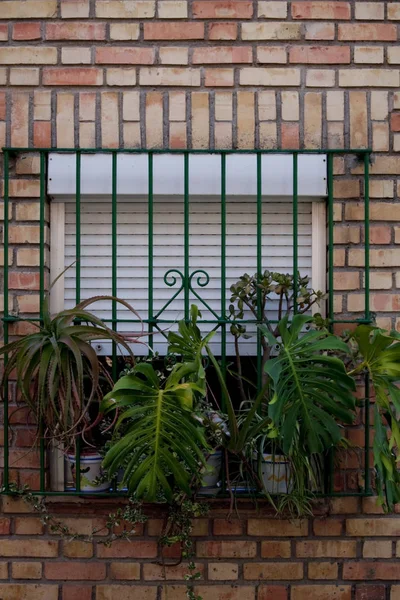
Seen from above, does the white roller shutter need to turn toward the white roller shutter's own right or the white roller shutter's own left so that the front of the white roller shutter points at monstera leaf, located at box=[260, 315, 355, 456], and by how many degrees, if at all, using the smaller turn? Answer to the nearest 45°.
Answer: approximately 45° to the white roller shutter's own left

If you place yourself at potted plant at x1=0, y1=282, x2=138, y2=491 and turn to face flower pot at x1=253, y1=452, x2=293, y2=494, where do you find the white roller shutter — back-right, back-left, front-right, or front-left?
front-left

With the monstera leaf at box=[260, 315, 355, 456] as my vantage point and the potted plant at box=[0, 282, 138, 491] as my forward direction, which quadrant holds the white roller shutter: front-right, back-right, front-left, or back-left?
front-right

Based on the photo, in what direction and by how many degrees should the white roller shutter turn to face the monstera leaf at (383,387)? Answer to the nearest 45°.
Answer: approximately 45° to its left

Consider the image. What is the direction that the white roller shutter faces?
toward the camera
